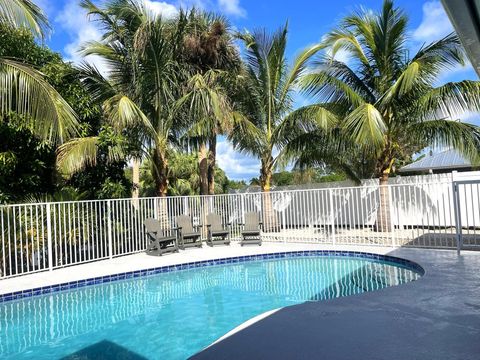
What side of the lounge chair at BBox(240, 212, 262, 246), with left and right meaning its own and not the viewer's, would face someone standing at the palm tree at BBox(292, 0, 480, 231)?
left

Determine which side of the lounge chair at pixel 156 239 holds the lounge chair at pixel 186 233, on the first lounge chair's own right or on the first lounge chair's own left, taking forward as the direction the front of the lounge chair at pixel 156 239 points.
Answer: on the first lounge chair's own left

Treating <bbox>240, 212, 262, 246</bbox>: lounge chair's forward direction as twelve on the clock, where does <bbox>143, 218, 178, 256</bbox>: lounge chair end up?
<bbox>143, 218, 178, 256</bbox>: lounge chair is roughly at 2 o'clock from <bbox>240, 212, 262, 246</bbox>: lounge chair.

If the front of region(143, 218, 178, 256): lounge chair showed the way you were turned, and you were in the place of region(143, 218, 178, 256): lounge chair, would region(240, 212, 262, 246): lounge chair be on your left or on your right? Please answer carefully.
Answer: on your left

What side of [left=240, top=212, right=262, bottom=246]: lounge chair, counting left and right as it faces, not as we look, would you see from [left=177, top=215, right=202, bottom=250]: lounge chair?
right

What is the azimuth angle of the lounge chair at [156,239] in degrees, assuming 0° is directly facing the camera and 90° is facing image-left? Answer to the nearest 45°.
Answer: approximately 315°

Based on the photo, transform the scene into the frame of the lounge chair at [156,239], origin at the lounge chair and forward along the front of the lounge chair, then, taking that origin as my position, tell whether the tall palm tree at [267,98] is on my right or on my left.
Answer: on my left

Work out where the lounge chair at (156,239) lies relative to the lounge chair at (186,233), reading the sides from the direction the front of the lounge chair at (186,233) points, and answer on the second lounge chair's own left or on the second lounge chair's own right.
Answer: on the second lounge chair's own right

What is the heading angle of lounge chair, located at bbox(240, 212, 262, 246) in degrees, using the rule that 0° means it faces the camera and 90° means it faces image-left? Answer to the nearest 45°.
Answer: approximately 0°

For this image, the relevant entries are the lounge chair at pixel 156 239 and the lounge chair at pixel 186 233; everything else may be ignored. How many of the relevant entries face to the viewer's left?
0
